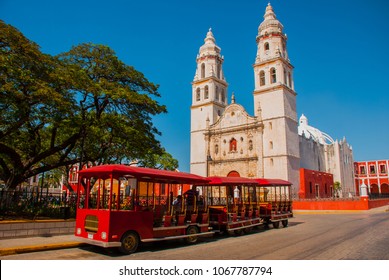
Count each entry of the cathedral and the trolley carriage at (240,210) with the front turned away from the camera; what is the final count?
0

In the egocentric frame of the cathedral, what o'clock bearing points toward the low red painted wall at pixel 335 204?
The low red painted wall is roughly at 9 o'clock from the cathedral.

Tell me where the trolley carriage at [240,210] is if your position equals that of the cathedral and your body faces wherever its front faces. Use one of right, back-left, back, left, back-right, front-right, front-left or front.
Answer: front-left

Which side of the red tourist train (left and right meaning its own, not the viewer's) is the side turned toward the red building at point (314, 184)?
back

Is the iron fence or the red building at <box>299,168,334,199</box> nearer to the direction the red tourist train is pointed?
the iron fence

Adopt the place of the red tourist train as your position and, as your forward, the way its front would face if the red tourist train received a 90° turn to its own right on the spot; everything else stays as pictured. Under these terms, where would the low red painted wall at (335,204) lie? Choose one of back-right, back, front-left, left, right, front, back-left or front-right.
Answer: right

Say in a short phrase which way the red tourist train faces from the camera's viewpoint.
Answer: facing the viewer and to the left of the viewer

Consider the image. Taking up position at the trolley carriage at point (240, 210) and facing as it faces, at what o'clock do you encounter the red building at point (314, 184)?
The red building is roughly at 5 o'clock from the trolley carriage.

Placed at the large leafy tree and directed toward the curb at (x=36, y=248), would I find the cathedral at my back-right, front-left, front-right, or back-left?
back-left

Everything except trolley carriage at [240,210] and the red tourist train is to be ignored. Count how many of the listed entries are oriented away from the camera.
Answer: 0

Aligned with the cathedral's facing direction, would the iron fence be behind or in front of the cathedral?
in front

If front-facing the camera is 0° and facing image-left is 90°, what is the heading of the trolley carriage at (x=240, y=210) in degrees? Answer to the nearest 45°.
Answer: approximately 45°

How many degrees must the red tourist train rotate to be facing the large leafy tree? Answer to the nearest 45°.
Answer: approximately 90° to its right
